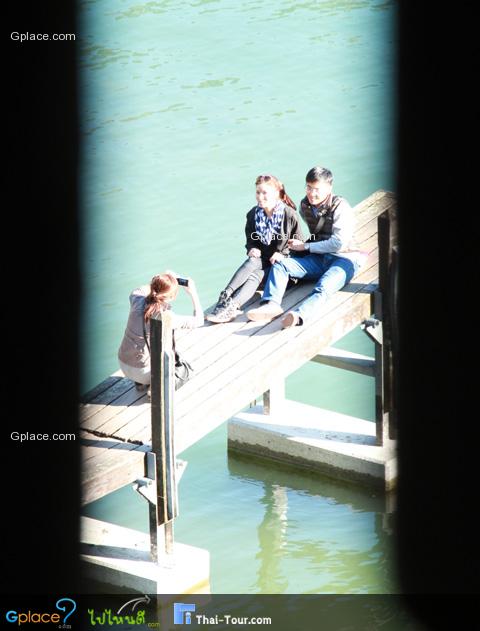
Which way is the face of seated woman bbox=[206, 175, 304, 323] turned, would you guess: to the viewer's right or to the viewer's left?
to the viewer's left

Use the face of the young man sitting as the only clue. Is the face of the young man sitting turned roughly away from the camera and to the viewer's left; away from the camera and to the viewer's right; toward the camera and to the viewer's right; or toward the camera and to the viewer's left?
toward the camera and to the viewer's left

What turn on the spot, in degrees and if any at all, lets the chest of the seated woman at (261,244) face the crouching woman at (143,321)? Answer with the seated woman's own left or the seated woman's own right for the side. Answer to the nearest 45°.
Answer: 0° — they already face them

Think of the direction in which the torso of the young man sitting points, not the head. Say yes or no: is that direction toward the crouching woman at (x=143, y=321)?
yes

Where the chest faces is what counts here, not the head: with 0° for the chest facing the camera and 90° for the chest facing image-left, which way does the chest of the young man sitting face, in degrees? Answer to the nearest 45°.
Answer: approximately 45°

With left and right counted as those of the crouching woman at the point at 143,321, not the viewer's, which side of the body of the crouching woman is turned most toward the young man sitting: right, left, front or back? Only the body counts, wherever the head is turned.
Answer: front

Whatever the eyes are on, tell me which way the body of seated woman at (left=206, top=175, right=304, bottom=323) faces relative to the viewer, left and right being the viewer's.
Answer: facing the viewer and to the left of the viewer

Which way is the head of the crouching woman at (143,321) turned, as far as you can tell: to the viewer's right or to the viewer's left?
to the viewer's right

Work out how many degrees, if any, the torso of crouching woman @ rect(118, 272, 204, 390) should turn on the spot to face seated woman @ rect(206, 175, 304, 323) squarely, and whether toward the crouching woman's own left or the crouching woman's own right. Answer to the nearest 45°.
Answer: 0° — they already face them

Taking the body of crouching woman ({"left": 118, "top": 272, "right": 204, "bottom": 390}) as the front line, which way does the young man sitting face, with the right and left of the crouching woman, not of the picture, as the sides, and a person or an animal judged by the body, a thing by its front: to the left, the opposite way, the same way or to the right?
the opposite way

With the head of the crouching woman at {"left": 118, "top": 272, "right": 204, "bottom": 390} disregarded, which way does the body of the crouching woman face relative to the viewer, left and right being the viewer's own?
facing away from the viewer and to the right of the viewer

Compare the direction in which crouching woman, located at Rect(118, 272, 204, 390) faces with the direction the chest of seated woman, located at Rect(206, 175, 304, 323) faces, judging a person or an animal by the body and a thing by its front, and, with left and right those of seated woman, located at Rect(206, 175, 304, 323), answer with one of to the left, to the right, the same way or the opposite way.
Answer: the opposite way
